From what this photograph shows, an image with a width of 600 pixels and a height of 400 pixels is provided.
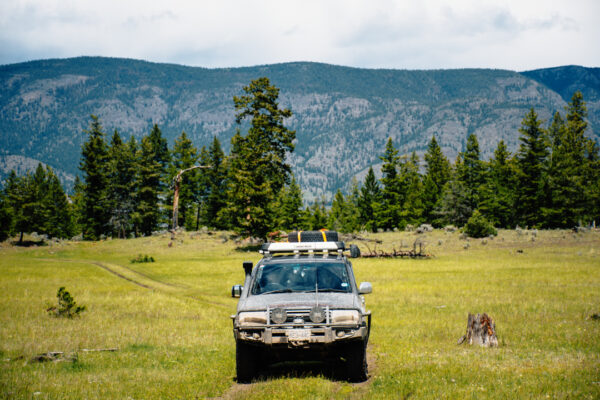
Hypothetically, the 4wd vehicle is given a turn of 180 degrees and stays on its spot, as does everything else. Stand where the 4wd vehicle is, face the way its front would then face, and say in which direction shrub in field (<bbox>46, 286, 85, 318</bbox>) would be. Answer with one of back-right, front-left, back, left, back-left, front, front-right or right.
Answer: front-left

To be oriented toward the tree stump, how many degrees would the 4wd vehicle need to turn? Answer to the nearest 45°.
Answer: approximately 135° to its left

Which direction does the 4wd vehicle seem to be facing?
toward the camera
